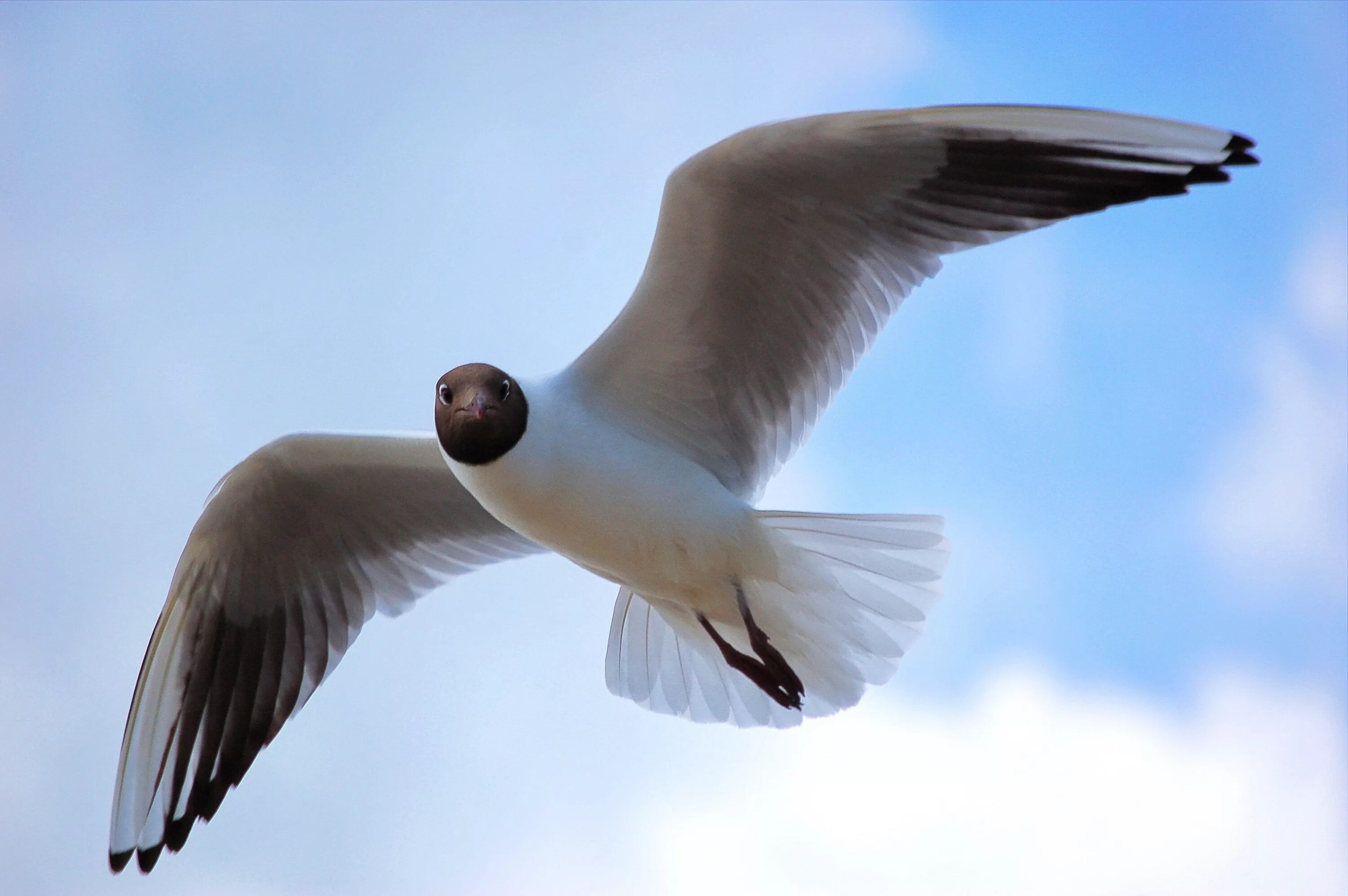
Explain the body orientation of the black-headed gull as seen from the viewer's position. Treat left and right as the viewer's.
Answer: facing the viewer and to the left of the viewer
